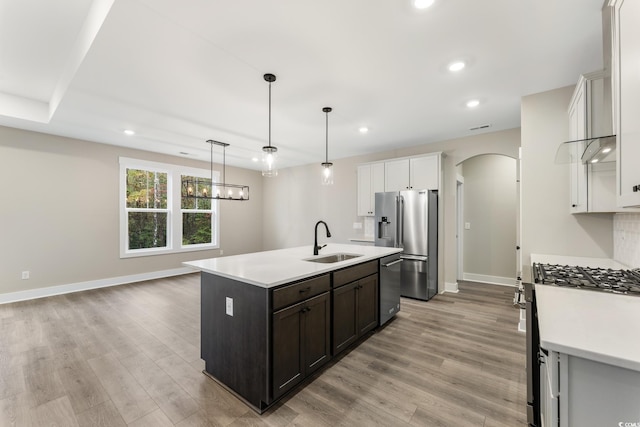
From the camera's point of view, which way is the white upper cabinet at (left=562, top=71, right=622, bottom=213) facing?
to the viewer's left

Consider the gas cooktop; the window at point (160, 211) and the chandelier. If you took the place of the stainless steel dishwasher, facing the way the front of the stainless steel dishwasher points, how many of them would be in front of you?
1

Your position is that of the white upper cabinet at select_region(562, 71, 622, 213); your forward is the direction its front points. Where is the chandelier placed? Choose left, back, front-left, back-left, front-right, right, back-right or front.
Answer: front

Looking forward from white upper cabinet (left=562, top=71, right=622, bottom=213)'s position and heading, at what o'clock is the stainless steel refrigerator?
The stainless steel refrigerator is roughly at 1 o'clock from the white upper cabinet.

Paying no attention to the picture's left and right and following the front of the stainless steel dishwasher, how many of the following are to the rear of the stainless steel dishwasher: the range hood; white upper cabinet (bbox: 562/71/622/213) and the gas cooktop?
0

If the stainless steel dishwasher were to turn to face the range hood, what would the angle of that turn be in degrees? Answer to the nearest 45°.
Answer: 0° — it already faces it

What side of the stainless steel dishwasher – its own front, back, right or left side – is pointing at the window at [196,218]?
back

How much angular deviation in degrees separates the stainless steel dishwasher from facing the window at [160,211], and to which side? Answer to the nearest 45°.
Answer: approximately 135° to its right

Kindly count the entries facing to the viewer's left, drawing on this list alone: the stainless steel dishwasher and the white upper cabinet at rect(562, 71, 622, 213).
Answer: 1

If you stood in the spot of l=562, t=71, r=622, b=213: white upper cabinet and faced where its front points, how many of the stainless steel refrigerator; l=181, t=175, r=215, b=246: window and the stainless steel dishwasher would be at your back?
0

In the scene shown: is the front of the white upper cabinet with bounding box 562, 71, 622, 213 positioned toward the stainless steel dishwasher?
yes

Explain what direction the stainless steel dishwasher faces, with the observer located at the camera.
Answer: facing the viewer and to the right of the viewer

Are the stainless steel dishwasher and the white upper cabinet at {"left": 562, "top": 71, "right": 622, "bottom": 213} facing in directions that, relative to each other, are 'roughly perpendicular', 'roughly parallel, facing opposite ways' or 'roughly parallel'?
roughly parallel, facing opposite ways
